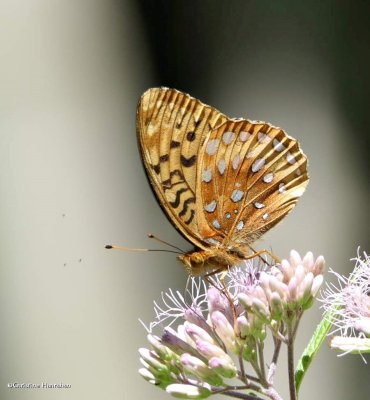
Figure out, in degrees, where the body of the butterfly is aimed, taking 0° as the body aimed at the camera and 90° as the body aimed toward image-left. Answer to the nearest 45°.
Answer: approximately 90°
